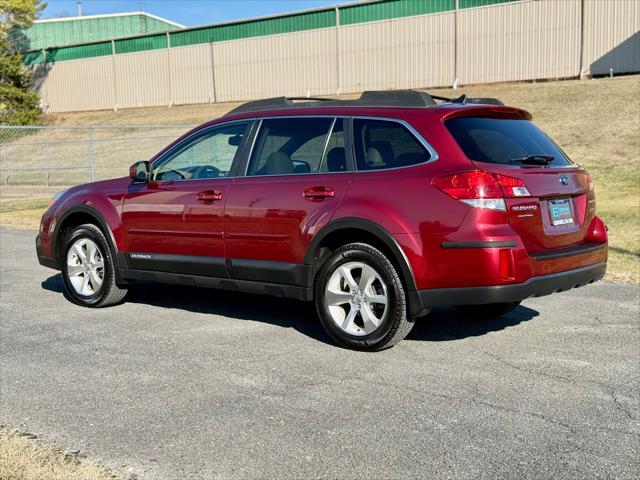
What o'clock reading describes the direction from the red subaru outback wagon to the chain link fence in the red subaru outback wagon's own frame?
The chain link fence is roughly at 1 o'clock from the red subaru outback wagon.

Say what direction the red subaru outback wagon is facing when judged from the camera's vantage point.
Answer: facing away from the viewer and to the left of the viewer
